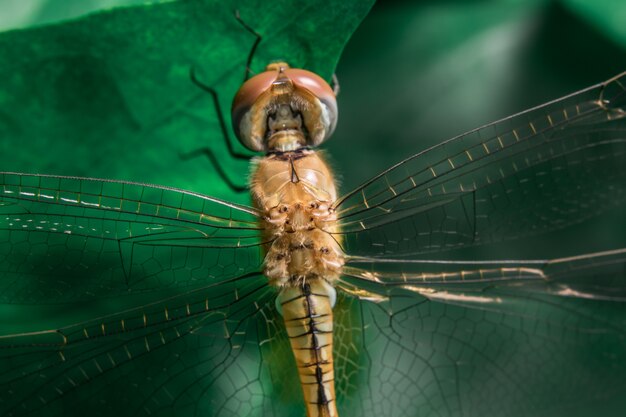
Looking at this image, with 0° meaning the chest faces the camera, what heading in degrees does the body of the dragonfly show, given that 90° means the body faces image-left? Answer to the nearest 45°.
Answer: approximately 180°
